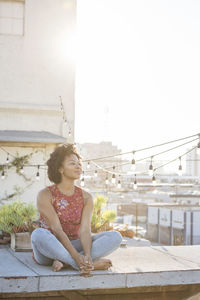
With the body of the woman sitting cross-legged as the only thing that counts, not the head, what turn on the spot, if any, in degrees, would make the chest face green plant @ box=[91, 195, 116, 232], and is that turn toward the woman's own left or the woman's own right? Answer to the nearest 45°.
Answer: approximately 135° to the woman's own left

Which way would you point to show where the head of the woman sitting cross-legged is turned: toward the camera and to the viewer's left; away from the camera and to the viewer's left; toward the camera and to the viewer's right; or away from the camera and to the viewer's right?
toward the camera and to the viewer's right

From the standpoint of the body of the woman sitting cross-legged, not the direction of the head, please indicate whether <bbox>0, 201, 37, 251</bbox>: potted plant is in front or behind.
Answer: behind

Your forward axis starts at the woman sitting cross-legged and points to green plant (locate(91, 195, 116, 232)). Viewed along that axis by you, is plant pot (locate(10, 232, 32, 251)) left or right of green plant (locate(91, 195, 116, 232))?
left

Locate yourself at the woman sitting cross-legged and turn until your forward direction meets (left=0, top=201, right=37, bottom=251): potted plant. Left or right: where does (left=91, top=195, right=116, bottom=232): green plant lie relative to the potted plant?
right
